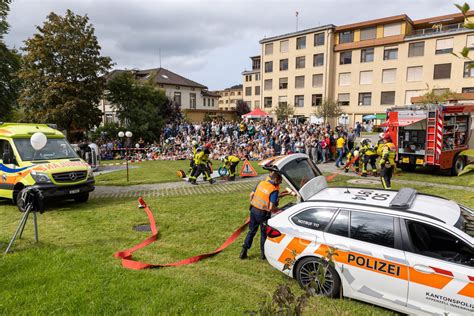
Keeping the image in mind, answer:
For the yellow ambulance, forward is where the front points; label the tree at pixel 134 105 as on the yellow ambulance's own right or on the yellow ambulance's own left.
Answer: on the yellow ambulance's own left

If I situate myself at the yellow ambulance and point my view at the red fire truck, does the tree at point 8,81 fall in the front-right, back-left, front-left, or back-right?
back-left

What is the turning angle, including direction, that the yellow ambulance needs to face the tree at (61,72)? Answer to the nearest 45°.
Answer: approximately 135° to its left

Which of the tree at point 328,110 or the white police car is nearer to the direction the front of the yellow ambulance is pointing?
the white police car

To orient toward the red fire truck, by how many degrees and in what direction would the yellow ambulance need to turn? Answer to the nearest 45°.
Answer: approximately 45° to its left

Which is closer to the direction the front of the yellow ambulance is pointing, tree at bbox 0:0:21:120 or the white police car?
the white police car

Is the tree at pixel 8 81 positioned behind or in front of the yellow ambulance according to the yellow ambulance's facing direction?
behind
